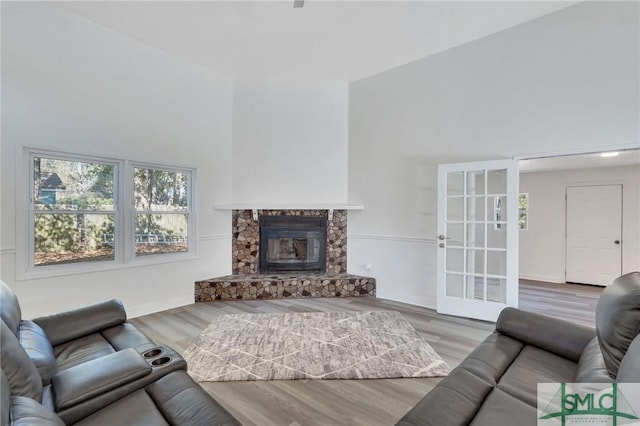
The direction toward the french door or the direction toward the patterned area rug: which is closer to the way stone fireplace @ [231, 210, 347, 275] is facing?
the patterned area rug

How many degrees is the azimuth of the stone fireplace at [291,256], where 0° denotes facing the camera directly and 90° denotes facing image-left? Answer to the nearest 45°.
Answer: approximately 0°

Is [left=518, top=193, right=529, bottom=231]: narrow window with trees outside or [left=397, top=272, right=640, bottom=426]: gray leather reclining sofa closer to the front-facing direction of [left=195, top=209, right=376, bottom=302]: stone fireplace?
the gray leather reclining sofa

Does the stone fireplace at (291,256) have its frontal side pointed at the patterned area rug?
yes

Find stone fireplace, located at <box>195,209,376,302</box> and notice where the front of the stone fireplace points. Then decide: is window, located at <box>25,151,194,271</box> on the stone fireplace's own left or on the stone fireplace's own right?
on the stone fireplace's own right
